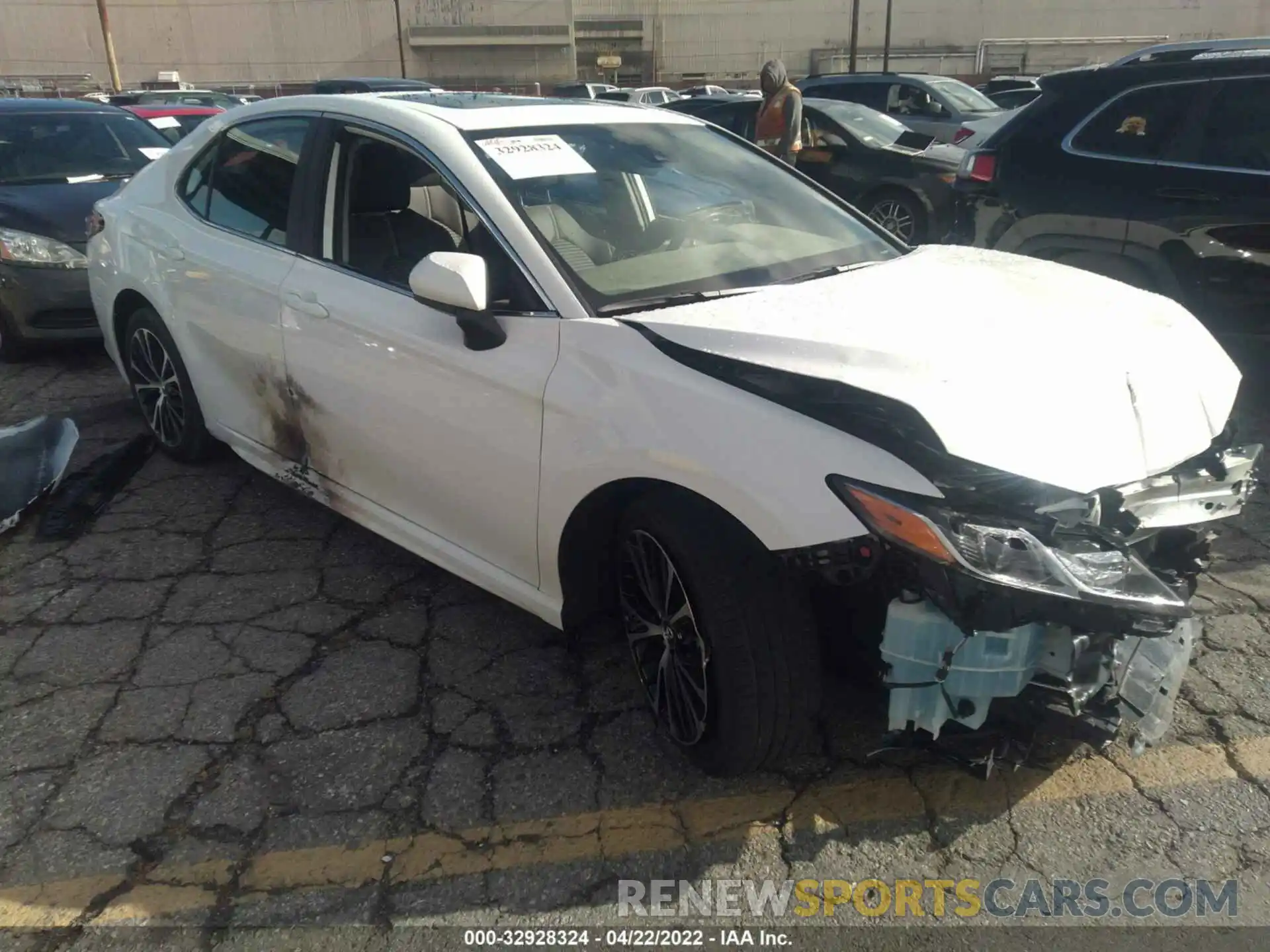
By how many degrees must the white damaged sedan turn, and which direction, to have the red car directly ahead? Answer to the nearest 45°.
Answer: approximately 180°

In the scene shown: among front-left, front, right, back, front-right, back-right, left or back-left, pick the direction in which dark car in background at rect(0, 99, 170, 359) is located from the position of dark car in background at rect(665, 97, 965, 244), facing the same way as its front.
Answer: right

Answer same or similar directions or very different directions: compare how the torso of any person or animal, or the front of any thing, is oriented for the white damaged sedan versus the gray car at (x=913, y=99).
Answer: same or similar directions

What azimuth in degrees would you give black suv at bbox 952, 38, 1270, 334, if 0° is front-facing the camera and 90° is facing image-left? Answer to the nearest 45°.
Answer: approximately 270°

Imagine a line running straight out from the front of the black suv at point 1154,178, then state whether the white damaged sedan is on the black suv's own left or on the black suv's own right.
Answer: on the black suv's own right

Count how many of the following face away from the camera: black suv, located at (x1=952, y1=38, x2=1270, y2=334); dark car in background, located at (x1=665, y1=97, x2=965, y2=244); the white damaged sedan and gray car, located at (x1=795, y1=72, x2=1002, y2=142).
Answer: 0

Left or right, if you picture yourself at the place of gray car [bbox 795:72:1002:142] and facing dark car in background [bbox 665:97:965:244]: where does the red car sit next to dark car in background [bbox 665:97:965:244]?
right

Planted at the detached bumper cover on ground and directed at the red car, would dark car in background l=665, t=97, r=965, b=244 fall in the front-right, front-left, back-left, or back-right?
front-right

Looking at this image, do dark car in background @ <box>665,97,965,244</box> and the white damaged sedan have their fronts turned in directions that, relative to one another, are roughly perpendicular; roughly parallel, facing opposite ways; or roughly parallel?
roughly parallel

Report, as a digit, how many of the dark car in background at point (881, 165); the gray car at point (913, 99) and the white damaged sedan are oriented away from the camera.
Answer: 0

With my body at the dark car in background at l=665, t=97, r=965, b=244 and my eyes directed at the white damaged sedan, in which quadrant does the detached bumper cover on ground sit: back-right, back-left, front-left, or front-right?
front-right

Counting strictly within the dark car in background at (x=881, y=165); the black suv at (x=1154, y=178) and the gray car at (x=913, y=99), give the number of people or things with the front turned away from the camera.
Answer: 0

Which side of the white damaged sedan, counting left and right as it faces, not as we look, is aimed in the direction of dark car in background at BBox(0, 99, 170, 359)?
back
